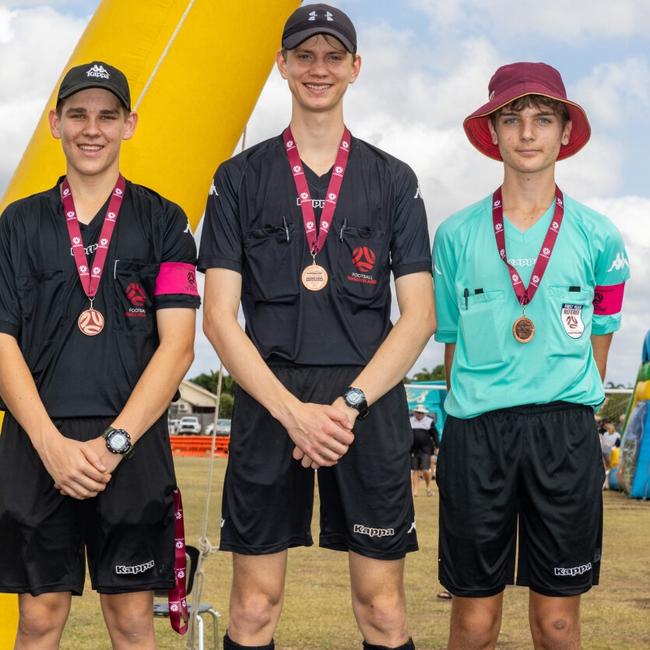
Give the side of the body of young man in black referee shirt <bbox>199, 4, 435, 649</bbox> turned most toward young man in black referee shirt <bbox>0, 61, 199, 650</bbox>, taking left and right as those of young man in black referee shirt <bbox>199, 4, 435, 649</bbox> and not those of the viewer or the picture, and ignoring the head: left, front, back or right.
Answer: right

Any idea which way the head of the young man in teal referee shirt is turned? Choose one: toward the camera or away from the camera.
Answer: toward the camera

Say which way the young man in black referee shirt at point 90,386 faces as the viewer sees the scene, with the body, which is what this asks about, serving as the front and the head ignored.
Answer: toward the camera

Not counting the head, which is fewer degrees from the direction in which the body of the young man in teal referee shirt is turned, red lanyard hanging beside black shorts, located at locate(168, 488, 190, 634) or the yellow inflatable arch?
the red lanyard hanging beside black shorts

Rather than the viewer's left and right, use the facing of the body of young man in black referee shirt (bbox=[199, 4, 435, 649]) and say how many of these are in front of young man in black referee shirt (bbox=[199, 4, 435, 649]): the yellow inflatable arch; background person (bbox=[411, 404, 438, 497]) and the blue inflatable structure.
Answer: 0

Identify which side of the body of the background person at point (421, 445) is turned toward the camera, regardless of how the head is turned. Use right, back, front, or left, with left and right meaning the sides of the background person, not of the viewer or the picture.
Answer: front

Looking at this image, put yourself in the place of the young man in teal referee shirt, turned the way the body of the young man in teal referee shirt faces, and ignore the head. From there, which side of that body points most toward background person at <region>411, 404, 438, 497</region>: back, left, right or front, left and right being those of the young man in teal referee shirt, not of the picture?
back

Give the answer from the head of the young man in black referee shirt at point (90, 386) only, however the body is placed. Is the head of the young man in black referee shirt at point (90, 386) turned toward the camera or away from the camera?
toward the camera

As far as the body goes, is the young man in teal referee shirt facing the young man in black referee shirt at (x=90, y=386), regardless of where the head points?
no

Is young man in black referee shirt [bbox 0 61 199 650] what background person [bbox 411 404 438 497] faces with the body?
yes

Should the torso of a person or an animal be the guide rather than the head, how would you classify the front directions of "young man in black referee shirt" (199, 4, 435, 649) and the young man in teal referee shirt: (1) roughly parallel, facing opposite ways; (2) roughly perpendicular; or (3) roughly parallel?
roughly parallel

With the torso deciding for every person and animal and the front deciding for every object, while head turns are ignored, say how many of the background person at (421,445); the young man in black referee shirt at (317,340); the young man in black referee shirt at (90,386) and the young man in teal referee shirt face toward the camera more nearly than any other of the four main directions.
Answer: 4

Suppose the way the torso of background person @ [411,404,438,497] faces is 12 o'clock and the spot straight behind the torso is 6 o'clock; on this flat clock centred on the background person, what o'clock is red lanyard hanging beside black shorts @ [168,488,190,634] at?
The red lanyard hanging beside black shorts is roughly at 12 o'clock from the background person.

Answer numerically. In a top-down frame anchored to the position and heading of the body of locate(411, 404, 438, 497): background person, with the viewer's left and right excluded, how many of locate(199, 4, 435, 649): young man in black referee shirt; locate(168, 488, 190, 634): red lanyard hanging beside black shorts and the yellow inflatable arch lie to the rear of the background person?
0

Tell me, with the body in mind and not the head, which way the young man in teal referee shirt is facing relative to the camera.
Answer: toward the camera
